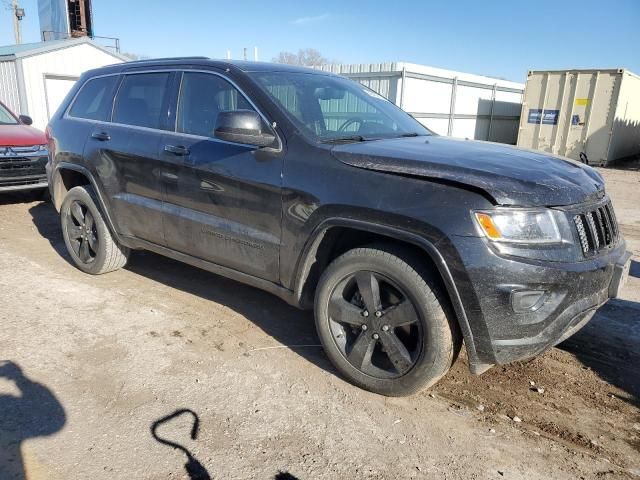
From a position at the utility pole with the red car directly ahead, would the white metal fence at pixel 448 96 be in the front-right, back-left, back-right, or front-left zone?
front-left

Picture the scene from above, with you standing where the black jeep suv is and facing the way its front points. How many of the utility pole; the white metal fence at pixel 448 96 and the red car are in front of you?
0

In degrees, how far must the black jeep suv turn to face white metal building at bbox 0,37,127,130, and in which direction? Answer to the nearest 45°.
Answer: approximately 180°

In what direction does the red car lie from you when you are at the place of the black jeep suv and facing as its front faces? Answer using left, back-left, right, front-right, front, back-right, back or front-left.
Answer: back

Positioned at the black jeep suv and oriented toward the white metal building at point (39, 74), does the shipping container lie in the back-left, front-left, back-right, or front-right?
front-right

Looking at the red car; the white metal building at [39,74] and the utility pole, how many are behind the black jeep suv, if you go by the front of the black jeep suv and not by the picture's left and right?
3

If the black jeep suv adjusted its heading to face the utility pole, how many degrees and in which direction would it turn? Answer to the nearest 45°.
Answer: approximately 180°

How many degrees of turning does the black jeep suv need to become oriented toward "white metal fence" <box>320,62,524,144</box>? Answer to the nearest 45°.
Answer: approximately 135° to its left

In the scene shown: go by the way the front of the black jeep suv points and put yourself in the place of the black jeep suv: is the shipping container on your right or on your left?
on your left

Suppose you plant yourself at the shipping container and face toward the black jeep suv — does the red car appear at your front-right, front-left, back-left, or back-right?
front-right

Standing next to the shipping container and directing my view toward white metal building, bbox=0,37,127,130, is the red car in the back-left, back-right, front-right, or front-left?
front-left

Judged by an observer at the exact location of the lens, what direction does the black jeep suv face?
facing the viewer and to the right of the viewer
